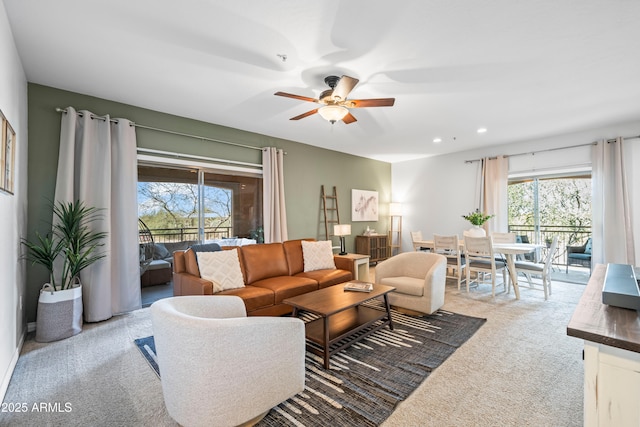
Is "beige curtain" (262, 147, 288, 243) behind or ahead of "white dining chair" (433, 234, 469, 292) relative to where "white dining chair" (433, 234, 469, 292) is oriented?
behind

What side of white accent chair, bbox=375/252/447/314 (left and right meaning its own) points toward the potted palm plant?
front

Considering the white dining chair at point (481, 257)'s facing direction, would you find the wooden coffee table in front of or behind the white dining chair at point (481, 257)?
behind

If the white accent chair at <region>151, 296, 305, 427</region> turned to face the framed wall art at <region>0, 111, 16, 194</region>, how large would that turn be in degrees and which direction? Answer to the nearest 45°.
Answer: approximately 90° to its left

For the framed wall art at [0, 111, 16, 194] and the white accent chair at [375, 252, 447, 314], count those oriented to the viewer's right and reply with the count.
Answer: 1

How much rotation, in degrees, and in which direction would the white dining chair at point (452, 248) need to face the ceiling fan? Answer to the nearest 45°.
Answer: approximately 180°

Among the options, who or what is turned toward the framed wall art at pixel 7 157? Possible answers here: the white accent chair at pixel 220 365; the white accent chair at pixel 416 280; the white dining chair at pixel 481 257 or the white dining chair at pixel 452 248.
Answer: the white accent chair at pixel 416 280

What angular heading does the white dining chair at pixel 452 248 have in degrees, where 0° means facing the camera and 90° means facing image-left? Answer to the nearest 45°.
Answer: approximately 225°

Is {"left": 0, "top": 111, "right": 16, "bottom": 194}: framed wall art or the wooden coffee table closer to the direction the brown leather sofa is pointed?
the wooden coffee table

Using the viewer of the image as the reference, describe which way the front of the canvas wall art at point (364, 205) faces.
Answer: facing the viewer and to the right of the viewer

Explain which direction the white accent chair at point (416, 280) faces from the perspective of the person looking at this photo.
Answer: facing the viewer and to the left of the viewer

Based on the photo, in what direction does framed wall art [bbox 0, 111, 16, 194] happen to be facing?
to the viewer's right

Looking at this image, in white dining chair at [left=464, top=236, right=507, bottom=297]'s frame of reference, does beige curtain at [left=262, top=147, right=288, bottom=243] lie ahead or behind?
behind

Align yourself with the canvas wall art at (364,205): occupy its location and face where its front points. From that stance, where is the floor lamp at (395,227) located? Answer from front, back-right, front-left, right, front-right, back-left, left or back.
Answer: left

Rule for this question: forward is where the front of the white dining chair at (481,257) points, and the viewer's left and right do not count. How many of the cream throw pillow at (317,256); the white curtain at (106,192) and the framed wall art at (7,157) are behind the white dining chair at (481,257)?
3

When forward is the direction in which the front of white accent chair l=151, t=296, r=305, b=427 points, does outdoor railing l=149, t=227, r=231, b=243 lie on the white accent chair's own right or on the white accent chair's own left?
on the white accent chair's own left
